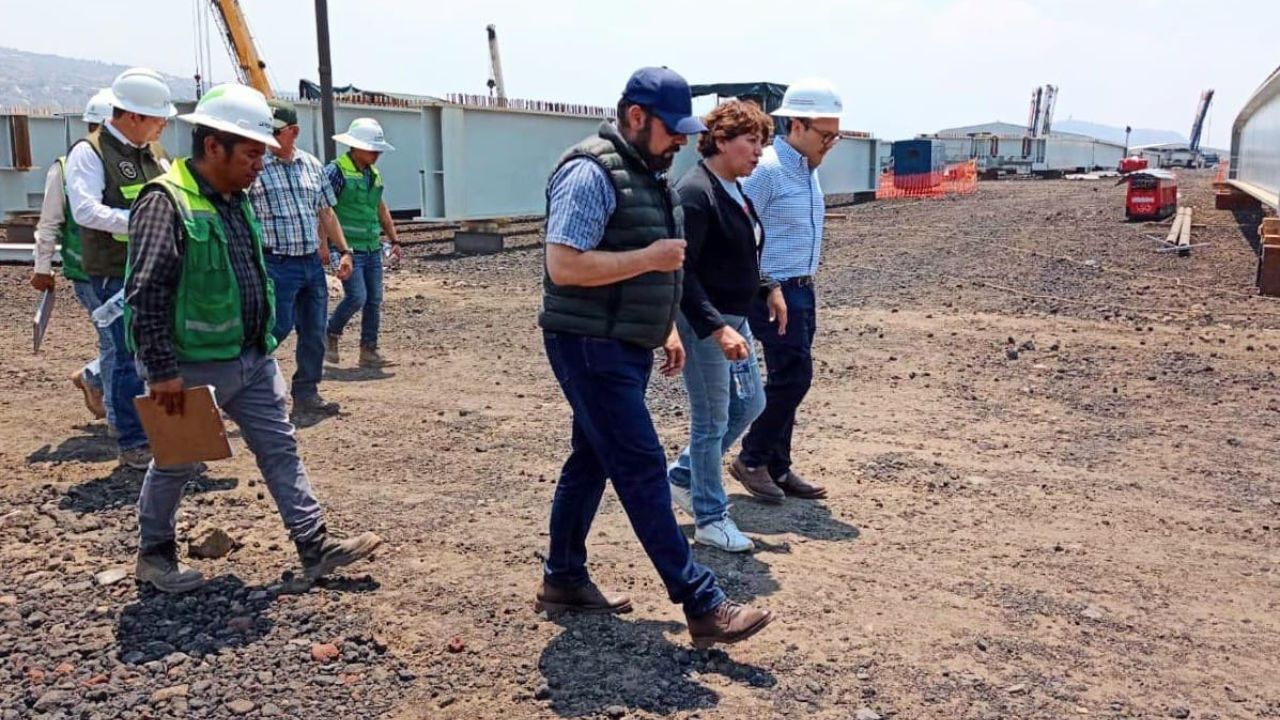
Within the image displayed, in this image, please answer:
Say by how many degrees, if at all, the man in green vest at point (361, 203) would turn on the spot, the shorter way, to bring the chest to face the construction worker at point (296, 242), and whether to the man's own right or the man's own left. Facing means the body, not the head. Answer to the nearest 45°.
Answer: approximately 45° to the man's own right

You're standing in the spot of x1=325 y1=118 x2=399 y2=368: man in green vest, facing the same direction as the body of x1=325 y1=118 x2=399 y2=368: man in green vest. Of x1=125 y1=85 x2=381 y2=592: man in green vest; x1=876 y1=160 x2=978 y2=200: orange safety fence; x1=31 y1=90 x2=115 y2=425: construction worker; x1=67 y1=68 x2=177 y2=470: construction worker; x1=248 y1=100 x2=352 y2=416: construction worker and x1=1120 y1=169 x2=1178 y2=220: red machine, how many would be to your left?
2

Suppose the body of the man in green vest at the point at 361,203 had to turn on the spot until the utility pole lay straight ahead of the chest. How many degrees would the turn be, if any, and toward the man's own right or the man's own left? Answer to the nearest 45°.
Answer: approximately 135° to the man's own left

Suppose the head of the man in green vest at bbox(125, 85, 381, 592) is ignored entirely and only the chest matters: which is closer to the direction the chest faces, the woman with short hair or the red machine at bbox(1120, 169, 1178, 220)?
the woman with short hair

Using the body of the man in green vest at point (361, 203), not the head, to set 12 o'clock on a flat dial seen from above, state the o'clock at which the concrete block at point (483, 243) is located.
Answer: The concrete block is roughly at 8 o'clock from the man in green vest.

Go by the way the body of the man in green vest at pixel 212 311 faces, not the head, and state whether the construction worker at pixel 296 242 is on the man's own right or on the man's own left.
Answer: on the man's own left

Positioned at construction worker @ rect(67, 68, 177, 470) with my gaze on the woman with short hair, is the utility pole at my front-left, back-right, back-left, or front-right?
back-left

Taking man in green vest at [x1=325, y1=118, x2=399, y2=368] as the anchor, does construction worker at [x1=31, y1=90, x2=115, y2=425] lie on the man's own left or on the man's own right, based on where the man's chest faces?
on the man's own right

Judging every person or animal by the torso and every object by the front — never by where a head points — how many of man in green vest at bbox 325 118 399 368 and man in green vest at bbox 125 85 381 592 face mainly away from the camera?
0

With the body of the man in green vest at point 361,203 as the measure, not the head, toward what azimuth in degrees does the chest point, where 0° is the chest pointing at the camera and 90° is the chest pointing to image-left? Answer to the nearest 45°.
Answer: approximately 315°

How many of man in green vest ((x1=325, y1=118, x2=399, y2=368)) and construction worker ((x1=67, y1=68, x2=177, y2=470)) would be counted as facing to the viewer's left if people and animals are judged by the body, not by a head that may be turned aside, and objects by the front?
0
